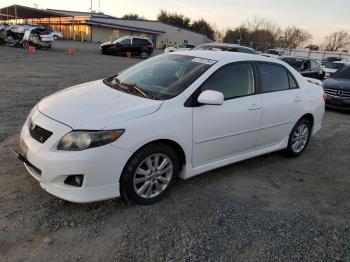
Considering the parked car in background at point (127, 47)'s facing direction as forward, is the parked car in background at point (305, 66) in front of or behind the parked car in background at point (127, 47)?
behind

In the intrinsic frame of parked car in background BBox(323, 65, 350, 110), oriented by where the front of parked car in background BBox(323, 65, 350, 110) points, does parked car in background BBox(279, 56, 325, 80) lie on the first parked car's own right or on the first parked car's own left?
on the first parked car's own right

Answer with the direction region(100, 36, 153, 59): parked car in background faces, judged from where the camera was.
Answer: facing away from the viewer and to the left of the viewer

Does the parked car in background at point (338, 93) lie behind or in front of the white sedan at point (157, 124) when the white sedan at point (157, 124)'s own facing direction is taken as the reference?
behind

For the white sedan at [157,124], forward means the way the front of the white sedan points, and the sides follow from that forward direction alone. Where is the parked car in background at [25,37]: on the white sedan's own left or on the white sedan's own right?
on the white sedan's own right

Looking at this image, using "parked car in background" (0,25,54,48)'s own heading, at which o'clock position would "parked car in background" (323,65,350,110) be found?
"parked car in background" (323,65,350,110) is roughly at 7 o'clock from "parked car in background" (0,25,54,48).

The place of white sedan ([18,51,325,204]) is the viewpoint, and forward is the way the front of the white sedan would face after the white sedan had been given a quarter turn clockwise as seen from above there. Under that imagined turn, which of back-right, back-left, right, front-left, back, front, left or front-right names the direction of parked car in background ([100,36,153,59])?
front-right

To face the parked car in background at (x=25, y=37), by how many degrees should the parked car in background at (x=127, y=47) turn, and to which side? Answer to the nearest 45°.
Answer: approximately 45° to its left

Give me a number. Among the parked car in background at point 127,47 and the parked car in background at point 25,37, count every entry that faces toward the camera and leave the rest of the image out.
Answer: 0
